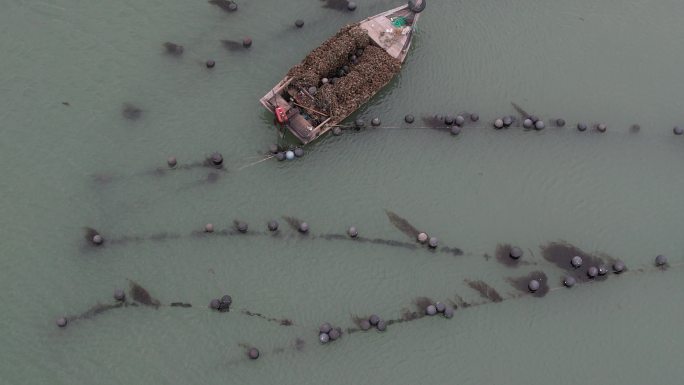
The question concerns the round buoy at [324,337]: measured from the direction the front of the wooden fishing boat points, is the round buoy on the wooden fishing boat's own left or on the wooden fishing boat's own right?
on the wooden fishing boat's own right

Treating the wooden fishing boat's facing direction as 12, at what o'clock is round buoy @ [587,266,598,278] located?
The round buoy is roughly at 2 o'clock from the wooden fishing boat.

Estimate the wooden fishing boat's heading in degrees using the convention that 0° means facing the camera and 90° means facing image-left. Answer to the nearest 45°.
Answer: approximately 225°

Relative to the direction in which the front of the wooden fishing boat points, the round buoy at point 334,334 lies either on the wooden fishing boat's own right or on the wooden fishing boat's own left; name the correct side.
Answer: on the wooden fishing boat's own right

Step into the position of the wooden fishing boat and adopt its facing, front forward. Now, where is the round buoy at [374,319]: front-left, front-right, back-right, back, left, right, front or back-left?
right

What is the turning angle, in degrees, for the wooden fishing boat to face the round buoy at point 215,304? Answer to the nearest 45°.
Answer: approximately 135° to its right

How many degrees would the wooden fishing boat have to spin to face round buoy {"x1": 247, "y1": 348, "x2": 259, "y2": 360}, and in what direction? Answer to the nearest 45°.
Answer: approximately 135° to its right

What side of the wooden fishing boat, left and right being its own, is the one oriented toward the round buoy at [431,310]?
right

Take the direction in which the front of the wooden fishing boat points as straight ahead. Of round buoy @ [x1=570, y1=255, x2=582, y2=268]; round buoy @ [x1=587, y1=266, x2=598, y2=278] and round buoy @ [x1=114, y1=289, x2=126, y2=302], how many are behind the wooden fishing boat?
1

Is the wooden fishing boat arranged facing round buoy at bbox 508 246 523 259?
no

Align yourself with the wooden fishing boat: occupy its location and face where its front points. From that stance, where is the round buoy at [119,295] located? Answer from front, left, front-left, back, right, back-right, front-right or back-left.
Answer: back

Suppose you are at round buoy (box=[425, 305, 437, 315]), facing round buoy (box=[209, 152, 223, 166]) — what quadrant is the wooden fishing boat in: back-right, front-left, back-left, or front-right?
front-right

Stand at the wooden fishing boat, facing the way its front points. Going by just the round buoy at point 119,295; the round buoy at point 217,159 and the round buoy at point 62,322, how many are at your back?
3

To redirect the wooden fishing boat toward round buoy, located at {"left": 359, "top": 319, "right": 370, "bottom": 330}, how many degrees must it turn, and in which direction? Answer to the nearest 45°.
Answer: approximately 90° to its right
